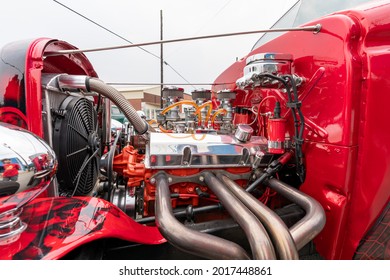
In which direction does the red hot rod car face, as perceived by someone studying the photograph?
facing to the left of the viewer
